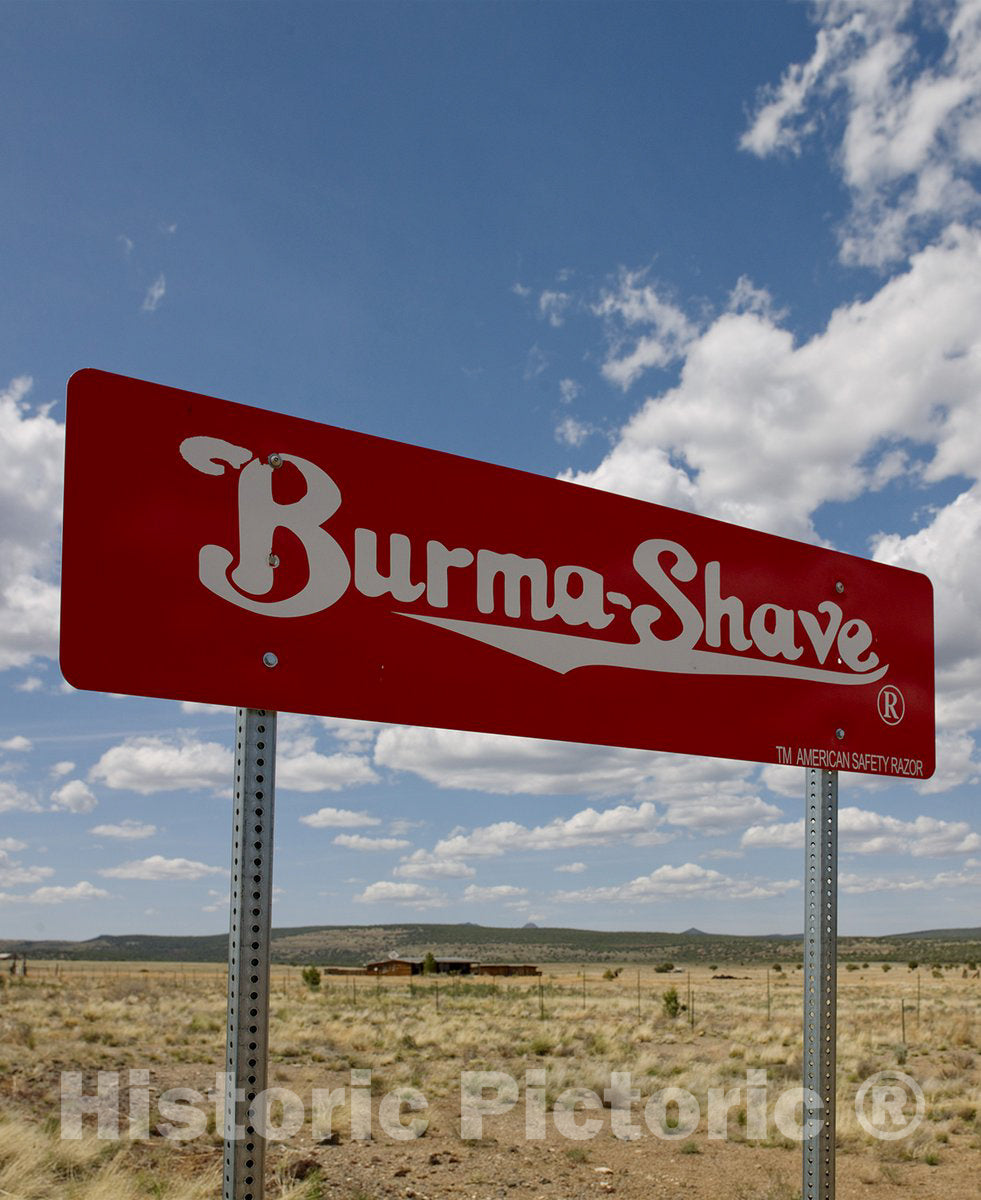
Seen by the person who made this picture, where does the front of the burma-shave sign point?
facing the viewer and to the right of the viewer
